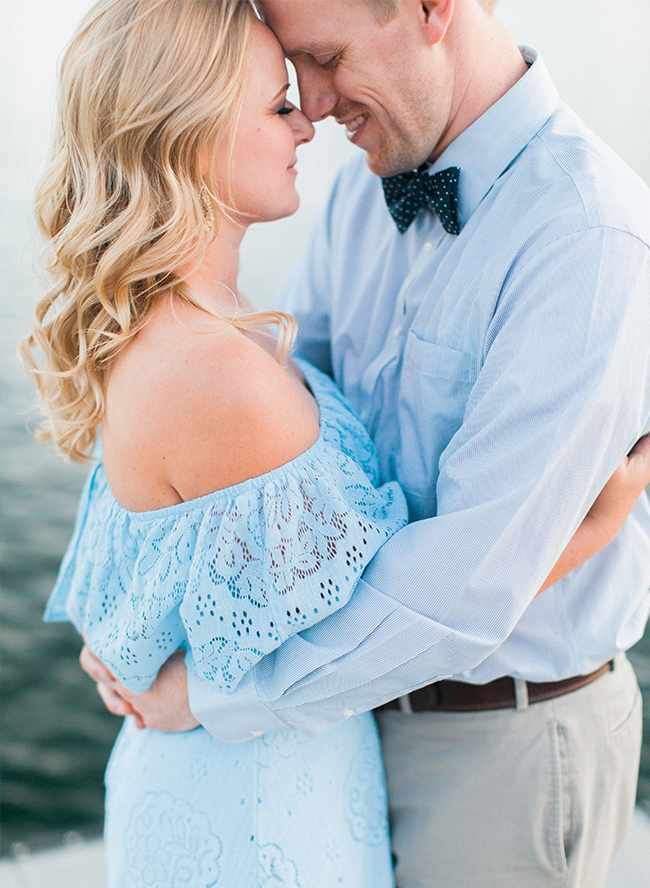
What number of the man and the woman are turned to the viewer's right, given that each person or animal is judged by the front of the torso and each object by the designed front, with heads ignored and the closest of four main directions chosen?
1

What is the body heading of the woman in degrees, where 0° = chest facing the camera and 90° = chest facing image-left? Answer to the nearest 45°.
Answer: approximately 270°

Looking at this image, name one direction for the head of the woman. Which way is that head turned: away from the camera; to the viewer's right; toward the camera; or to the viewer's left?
to the viewer's right
